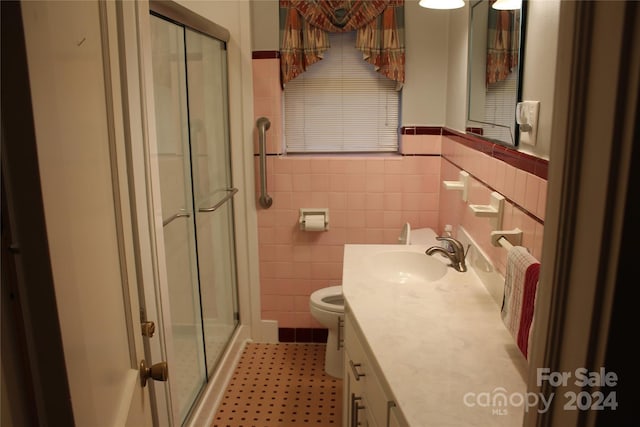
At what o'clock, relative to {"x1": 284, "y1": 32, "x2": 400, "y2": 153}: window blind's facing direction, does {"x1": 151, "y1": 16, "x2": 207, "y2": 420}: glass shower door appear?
The glass shower door is roughly at 1 o'clock from the window blind.

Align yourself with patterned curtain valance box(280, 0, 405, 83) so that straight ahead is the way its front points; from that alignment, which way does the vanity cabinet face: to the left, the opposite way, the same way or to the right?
to the right

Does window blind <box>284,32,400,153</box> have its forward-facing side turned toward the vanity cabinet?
yes

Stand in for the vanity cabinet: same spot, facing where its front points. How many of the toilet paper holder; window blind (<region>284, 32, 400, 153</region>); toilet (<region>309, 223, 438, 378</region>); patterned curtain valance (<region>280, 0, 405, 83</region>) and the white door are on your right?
4

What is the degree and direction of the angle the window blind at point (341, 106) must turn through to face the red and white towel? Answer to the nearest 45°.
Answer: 0° — it already faces it

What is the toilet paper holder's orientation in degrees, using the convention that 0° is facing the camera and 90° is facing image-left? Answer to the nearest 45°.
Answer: approximately 0°

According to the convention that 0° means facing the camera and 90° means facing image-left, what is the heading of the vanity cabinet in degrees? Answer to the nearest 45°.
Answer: approximately 90°

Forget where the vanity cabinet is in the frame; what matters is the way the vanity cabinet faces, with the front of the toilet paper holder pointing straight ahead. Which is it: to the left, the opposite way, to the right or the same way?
to the right
